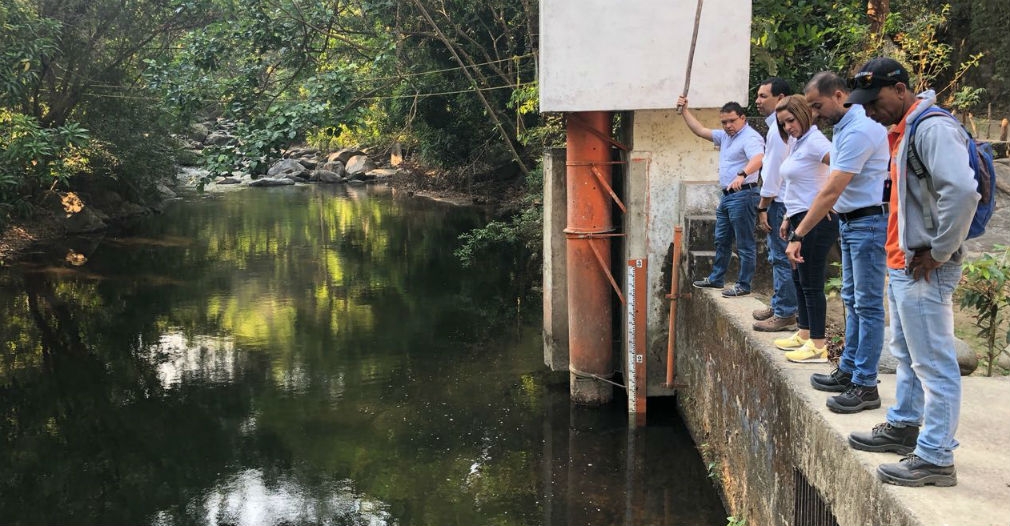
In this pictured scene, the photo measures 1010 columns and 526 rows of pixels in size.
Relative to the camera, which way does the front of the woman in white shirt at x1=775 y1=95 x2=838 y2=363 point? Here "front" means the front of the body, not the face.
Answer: to the viewer's left

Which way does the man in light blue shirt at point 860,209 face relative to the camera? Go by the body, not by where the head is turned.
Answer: to the viewer's left

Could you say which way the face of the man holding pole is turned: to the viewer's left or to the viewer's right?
to the viewer's left

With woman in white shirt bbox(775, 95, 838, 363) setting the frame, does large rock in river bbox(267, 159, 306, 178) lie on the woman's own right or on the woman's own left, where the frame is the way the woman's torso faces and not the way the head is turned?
on the woman's own right

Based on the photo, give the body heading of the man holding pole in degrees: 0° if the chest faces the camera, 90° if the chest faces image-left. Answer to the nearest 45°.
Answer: approximately 45°

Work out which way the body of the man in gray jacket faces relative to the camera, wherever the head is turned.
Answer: to the viewer's left

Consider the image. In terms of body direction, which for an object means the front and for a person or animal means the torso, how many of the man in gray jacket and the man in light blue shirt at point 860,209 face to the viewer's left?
2
